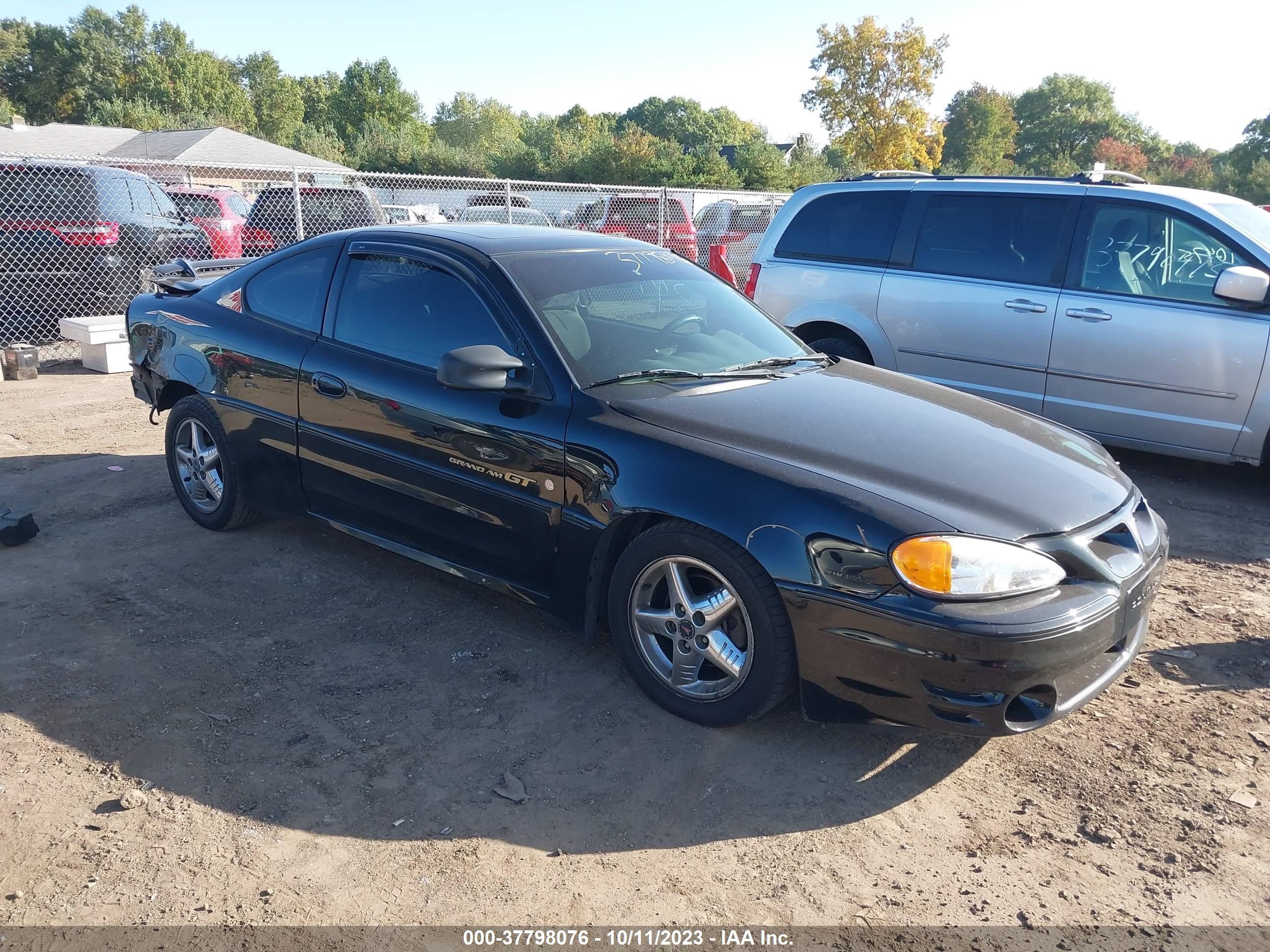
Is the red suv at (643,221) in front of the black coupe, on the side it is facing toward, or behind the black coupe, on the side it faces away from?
behind

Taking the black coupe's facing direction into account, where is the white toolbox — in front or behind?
behind

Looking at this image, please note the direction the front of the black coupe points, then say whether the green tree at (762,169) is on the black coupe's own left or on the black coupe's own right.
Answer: on the black coupe's own left

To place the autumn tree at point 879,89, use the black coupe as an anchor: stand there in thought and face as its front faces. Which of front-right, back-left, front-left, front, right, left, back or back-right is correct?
back-left

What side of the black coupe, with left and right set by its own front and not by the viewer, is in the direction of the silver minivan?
left

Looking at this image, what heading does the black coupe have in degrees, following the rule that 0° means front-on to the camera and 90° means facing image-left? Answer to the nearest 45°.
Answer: approximately 315°

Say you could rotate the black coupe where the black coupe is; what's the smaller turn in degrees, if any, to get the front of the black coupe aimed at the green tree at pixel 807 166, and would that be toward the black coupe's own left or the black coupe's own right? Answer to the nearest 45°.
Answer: approximately 135° to the black coupe's own left
